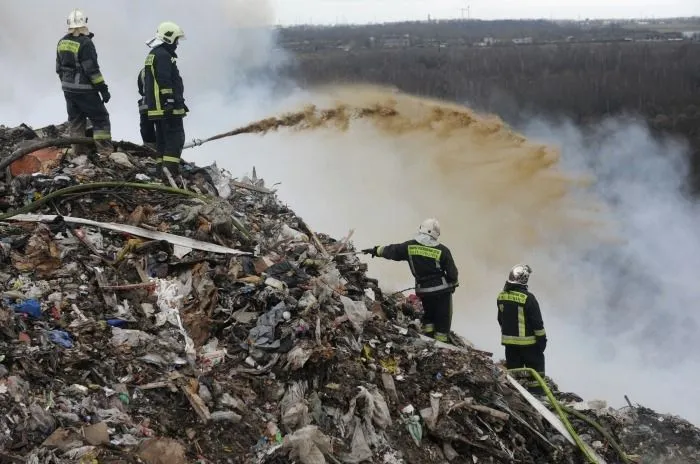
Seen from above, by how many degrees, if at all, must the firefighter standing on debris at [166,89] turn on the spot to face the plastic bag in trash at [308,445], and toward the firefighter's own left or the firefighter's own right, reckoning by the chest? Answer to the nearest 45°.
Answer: approximately 90° to the firefighter's own right

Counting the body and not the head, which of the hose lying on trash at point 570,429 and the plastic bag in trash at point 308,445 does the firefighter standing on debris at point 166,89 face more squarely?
the hose lying on trash

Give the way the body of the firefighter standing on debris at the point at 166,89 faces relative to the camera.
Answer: to the viewer's right

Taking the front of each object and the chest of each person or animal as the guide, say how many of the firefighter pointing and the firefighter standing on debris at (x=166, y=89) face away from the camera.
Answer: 1

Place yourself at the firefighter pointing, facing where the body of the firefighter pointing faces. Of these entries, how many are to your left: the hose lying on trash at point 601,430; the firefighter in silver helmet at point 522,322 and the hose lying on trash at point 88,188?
1

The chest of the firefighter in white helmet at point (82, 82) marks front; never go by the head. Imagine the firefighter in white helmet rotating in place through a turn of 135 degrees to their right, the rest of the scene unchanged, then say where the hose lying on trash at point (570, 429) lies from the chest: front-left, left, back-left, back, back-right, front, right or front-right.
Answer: front-left

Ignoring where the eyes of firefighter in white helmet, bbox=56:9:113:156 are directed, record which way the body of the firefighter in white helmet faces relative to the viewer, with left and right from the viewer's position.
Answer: facing away from the viewer and to the right of the viewer

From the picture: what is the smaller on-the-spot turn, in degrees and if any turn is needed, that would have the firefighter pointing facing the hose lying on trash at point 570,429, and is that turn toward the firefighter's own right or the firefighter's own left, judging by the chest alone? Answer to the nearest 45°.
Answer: approximately 135° to the firefighter's own right

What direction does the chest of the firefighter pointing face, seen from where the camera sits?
away from the camera

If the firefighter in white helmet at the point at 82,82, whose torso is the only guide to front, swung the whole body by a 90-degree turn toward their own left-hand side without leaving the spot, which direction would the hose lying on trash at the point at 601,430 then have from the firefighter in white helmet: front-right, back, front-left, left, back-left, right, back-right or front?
back
